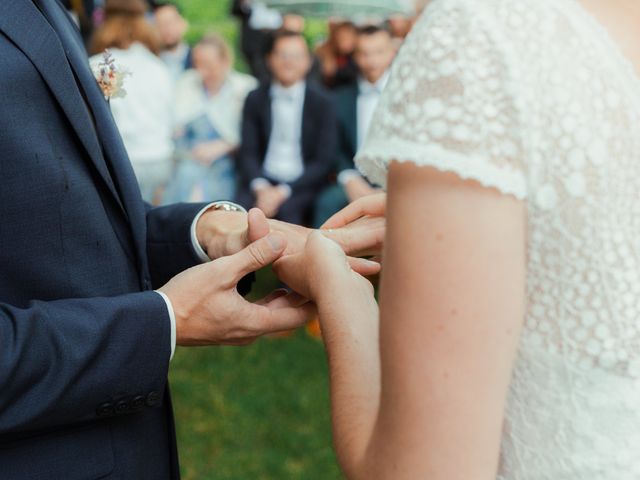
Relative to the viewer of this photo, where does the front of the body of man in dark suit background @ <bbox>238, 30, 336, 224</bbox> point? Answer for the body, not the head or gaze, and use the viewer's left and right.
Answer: facing the viewer

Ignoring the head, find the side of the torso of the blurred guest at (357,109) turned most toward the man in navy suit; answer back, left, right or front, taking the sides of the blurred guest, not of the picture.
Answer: front

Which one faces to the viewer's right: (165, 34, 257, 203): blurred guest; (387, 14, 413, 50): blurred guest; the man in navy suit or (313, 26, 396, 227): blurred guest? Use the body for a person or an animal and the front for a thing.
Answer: the man in navy suit

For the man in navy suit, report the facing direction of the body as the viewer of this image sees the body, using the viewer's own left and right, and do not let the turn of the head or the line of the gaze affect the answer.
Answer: facing to the right of the viewer

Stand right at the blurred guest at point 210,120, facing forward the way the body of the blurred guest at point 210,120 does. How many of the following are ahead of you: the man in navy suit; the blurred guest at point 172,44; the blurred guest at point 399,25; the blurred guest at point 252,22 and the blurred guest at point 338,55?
1

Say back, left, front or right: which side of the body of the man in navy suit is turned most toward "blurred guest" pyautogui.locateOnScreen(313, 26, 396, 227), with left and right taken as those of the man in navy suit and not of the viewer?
left

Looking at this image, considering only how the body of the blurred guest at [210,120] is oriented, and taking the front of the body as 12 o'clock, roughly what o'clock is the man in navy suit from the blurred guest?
The man in navy suit is roughly at 12 o'clock from the blurred guest.

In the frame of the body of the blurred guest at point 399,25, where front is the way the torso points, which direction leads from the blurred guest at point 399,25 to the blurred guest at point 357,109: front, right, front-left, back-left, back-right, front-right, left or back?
front

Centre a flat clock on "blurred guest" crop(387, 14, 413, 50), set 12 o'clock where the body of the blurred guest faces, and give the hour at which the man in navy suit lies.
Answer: The man in navy suit is roughly at 12 o'clock from the blurred guest.

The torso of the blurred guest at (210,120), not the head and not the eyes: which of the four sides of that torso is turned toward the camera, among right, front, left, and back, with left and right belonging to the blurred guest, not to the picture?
front

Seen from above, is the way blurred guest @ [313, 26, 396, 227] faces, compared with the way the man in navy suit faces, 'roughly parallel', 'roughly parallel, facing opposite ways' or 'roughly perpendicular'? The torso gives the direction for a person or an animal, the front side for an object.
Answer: roughly perpendicular

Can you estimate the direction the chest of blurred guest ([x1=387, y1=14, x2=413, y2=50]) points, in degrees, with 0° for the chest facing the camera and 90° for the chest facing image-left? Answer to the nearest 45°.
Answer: approximately 0°

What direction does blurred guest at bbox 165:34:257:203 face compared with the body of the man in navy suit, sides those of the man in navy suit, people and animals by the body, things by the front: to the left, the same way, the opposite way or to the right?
to the right

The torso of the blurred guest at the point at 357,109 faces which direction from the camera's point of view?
toward the camera
